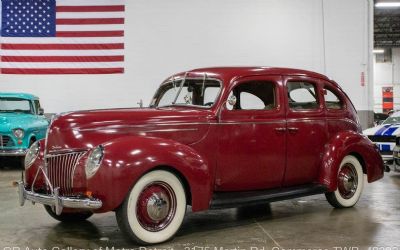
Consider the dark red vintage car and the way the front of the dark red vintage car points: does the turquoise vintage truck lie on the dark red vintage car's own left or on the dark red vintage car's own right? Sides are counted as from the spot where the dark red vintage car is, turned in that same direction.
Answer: on the dark red vintage car's own right

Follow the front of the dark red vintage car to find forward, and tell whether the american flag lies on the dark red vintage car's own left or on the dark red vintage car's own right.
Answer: on the dark red vintage car's own right

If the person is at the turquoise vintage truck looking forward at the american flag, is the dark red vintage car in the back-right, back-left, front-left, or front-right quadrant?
back-right

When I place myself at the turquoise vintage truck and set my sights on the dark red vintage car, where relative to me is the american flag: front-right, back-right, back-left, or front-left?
back-left

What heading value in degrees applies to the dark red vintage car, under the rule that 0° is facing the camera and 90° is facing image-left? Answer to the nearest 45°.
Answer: approximately 45°
